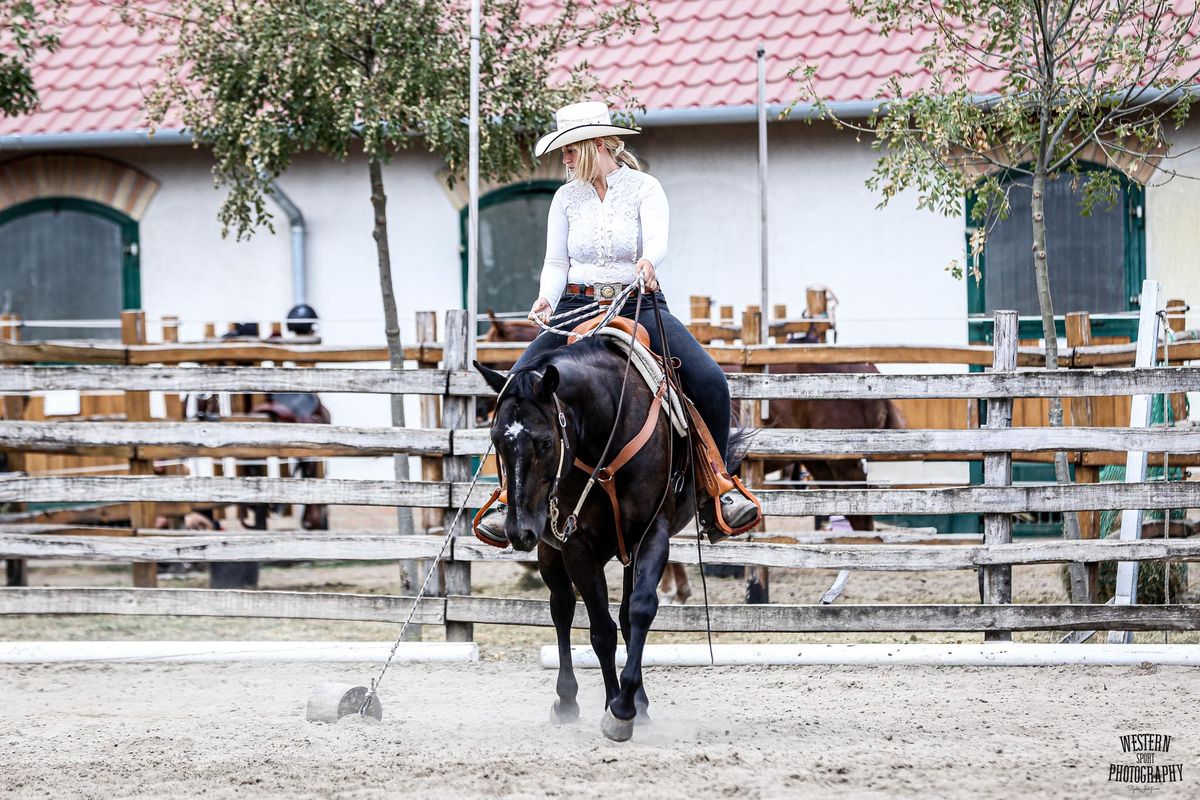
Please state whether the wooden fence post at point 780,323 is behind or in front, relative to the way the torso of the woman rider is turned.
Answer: behind

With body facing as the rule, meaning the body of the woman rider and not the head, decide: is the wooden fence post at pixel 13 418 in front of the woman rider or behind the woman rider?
behind

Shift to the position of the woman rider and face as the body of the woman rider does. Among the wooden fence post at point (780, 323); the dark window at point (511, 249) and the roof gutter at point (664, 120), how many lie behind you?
3

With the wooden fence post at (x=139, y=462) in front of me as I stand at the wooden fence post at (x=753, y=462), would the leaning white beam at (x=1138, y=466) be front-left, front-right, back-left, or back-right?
back-left

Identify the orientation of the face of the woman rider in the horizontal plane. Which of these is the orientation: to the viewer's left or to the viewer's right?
to the viewer's left

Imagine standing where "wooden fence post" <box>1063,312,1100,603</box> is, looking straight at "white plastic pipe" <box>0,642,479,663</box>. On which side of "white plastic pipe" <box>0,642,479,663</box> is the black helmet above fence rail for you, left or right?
right

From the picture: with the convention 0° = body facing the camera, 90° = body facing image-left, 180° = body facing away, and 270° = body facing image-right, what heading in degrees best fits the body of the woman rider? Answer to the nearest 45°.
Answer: approximately 0°

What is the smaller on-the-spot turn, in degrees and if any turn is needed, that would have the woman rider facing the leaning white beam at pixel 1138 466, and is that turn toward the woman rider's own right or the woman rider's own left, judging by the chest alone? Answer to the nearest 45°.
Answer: approximately 135° to the woman rider's own left

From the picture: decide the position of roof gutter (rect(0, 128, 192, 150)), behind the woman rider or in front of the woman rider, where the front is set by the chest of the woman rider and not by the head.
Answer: behind

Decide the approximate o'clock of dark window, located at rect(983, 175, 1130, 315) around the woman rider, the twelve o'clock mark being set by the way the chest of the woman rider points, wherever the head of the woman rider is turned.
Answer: The dark window is roughly at 7 o'clock from the woman rider.

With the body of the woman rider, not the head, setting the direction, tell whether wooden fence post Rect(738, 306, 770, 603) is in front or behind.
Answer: behind

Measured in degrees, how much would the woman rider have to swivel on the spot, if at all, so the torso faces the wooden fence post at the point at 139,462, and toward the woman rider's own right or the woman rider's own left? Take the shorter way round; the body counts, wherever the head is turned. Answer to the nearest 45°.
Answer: approximately 135° to the woman rider's own right
